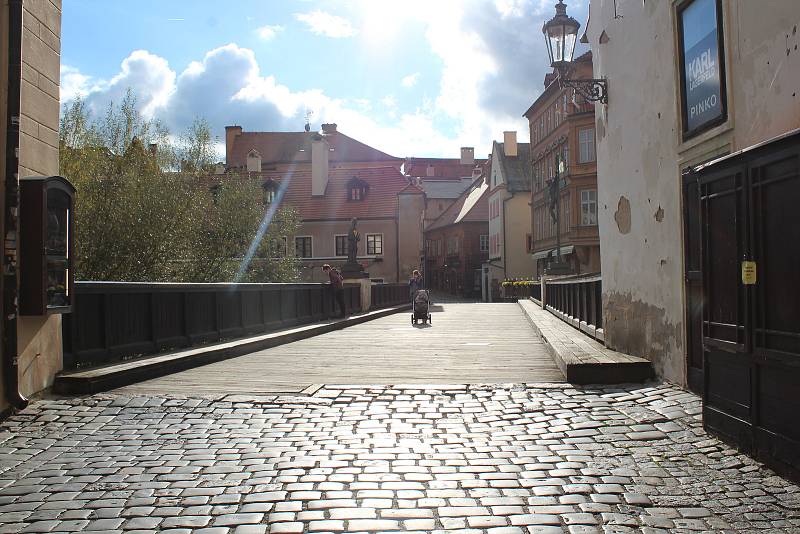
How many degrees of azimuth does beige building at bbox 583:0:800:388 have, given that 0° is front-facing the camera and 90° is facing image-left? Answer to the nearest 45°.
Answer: approximately 45°

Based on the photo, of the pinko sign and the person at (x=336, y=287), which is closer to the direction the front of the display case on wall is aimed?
the pinko sign

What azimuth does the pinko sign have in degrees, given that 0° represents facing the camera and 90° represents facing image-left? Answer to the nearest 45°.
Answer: approximately 45°

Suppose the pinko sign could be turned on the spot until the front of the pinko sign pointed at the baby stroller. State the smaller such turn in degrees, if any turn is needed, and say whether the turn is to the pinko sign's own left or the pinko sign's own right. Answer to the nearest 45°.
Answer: approximately 90° to the pinko sign's own right

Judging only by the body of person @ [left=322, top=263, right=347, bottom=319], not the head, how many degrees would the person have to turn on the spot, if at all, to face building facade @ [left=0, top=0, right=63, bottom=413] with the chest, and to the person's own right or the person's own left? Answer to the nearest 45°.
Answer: approximately 90° to the person's own left

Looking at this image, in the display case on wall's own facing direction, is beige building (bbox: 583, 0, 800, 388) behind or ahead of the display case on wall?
ahead

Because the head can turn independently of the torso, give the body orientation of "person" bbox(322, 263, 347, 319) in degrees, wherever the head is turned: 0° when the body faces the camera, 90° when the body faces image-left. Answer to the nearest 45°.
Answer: approximately 90°
